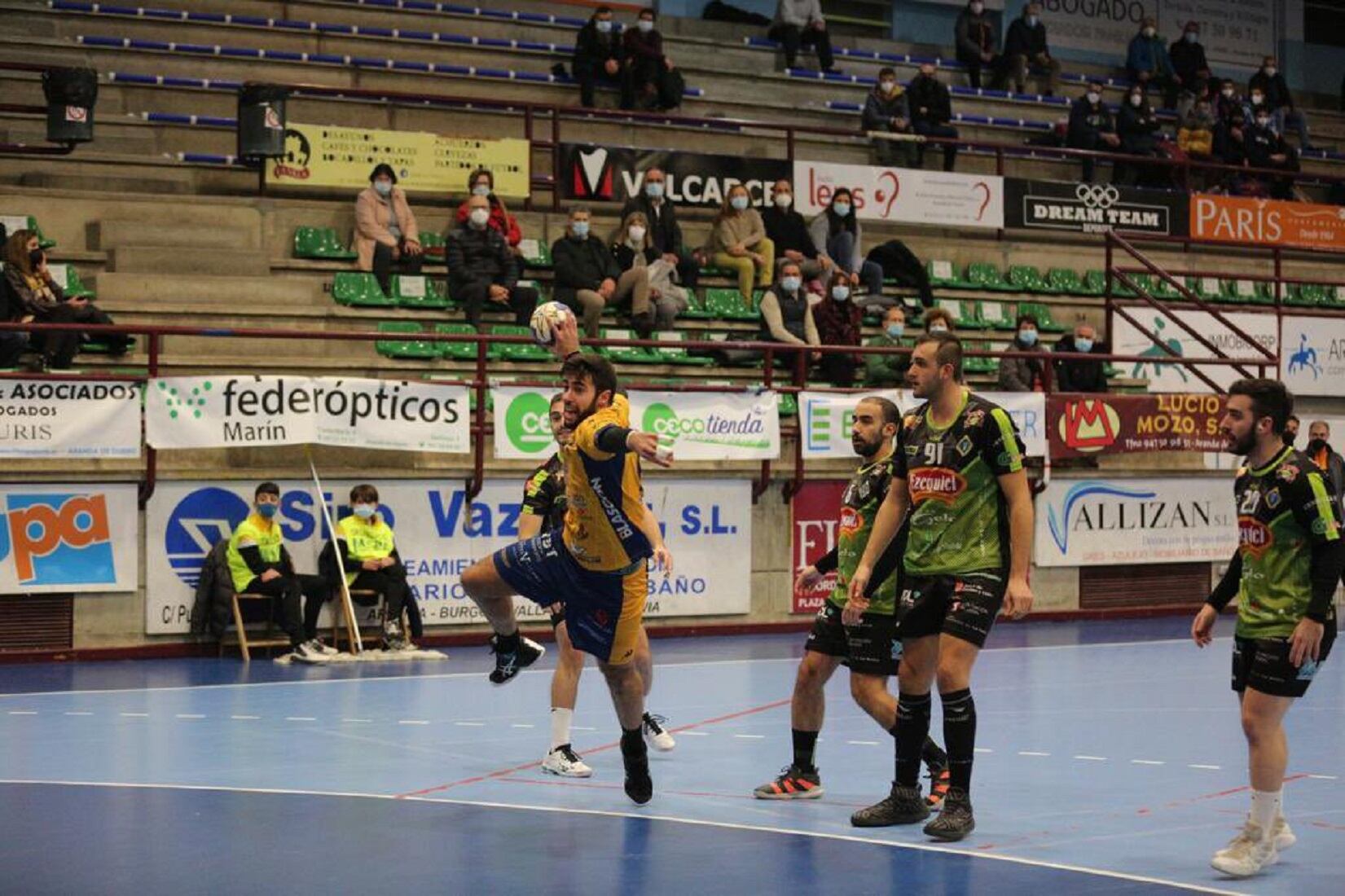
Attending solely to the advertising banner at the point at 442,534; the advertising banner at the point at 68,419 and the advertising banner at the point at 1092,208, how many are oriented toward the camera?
3

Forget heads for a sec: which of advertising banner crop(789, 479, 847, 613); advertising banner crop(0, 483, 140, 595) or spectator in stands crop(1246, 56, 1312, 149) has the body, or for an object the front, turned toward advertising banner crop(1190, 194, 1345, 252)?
the spectator in stands

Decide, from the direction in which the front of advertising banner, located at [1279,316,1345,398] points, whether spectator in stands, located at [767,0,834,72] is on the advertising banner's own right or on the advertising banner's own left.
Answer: on the advertising banner's own right

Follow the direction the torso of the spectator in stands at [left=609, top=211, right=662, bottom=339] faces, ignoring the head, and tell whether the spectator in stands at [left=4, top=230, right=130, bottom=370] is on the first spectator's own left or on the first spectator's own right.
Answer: on the first spectator's own right

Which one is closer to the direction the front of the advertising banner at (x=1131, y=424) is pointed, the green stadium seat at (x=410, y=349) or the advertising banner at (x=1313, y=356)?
the green stadium seat

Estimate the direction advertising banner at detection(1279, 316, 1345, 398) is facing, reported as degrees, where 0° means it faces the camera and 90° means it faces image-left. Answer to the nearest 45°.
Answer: approximately 0°

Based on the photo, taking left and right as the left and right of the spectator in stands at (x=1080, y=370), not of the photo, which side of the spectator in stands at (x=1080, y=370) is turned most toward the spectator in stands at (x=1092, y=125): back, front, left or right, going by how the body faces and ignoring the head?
back

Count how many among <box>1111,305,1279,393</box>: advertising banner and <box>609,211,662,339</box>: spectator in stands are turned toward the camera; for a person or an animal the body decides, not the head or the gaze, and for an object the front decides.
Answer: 2

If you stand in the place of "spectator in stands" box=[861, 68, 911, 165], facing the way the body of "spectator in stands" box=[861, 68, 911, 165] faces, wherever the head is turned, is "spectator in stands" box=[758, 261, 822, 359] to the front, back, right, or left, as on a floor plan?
front

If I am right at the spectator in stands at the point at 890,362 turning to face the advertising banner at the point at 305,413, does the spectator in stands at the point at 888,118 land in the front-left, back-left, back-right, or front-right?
back-right

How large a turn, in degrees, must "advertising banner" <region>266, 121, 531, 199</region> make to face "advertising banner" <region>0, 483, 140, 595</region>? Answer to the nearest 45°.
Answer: approximately 45° to its right

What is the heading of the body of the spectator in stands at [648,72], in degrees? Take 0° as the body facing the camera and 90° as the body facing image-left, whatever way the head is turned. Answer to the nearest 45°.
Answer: approximately 0°
